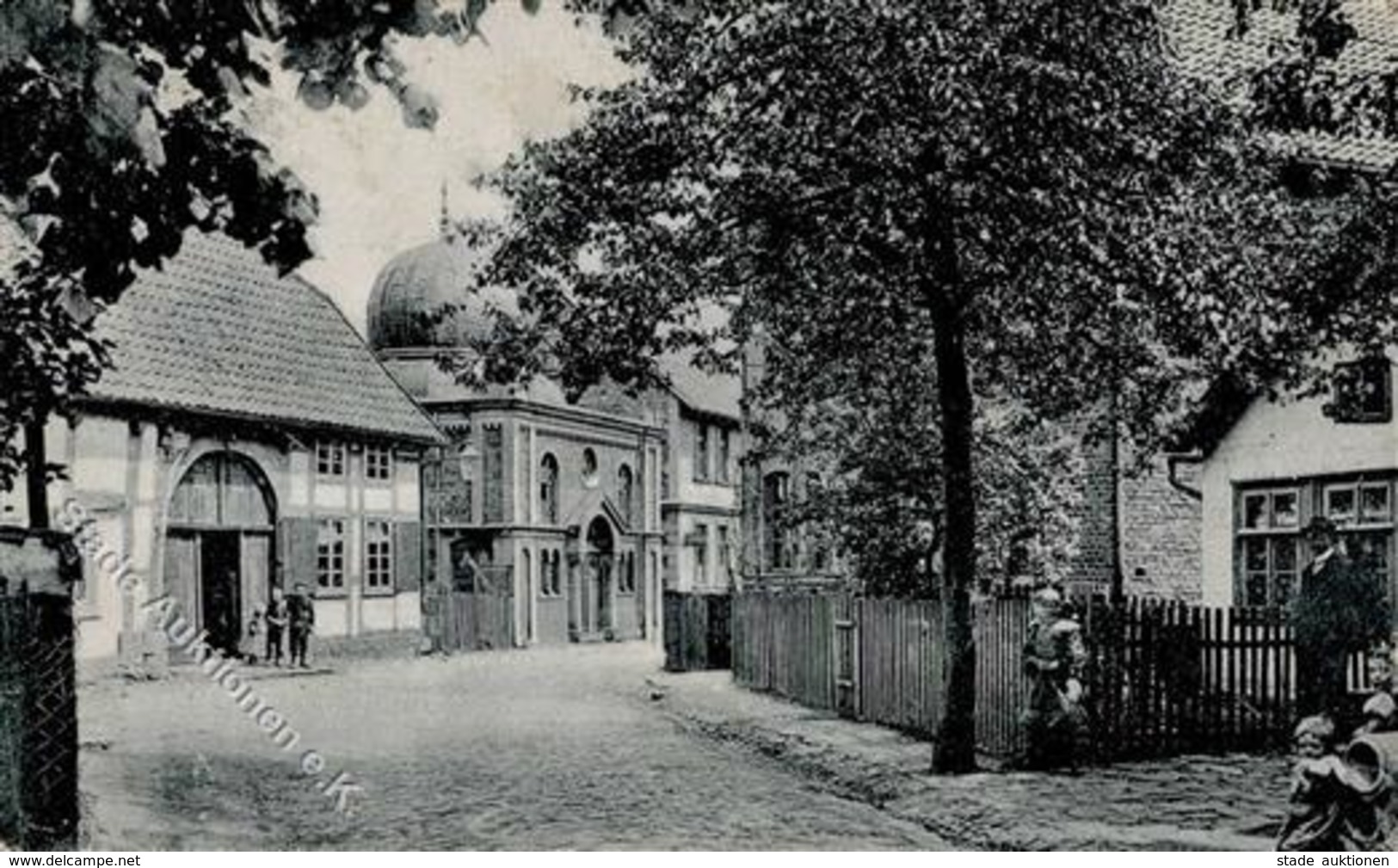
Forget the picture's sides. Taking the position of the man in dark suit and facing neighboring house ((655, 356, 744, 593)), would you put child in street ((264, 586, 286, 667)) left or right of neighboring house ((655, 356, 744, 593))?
left

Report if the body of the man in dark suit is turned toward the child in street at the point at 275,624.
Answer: no

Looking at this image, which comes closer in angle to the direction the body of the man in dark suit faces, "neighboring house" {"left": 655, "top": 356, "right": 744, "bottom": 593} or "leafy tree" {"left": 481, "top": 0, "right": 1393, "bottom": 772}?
the leafy tree

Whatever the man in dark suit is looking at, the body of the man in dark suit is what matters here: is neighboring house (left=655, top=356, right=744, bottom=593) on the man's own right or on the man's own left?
on the man's own right

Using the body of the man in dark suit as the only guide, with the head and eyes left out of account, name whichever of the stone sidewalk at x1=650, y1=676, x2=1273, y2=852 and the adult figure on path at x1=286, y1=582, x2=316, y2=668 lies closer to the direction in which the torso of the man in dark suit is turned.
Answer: the stone sidewalk

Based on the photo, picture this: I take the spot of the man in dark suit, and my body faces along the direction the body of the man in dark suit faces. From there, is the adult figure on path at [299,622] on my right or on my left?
on my right

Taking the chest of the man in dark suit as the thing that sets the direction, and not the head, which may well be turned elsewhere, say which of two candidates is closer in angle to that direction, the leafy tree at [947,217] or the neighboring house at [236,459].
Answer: the leafy tree

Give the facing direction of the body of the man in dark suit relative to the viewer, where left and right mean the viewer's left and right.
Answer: facing the viewer and to the left of the viewer

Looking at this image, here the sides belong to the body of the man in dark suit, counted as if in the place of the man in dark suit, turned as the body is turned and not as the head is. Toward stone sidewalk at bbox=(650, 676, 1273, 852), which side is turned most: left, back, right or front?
front
